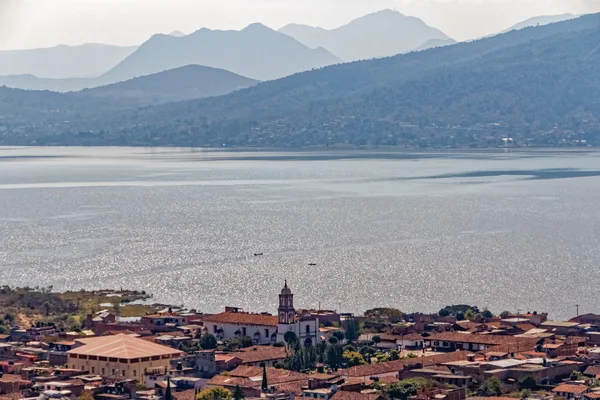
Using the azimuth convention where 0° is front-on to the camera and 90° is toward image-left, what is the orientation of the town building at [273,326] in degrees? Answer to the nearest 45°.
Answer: approximately 315°

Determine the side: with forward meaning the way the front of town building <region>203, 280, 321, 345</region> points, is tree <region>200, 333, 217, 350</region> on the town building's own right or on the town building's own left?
on the town building's own right

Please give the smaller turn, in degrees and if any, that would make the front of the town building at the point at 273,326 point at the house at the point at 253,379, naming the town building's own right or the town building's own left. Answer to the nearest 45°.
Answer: approximately 45° to the town building's own right

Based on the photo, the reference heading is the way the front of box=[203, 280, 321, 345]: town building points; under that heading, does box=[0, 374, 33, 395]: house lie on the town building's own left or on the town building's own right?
on the town building's own right

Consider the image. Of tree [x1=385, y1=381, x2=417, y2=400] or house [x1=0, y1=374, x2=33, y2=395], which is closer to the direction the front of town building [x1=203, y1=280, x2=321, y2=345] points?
the tree

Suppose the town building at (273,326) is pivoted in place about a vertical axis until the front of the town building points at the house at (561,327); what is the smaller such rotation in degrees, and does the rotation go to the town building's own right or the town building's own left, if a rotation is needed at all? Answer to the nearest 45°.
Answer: approximately 45° to the town building's own left

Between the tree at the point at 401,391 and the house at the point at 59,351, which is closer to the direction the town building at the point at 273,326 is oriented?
the tree

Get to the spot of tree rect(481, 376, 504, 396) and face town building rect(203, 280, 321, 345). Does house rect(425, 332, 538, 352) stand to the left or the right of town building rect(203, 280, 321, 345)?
right

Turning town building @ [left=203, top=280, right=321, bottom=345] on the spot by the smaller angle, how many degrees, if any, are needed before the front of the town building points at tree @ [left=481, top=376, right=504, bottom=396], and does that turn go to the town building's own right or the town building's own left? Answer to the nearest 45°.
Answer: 0° — it already faces it

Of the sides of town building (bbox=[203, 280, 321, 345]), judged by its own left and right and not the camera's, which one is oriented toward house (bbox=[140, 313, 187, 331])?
back

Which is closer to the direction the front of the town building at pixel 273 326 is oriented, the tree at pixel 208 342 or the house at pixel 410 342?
the house
